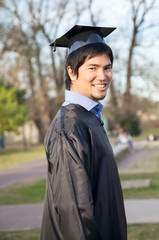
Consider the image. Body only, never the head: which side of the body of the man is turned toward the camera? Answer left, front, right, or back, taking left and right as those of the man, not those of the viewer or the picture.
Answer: right

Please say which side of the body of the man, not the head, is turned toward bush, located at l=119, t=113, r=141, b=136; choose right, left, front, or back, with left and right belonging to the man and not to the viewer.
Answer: left
